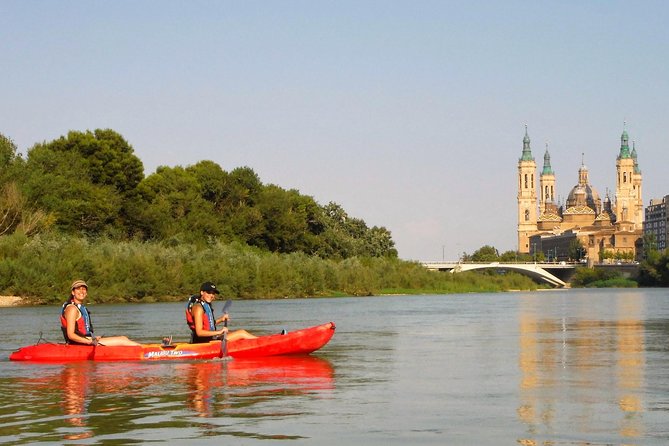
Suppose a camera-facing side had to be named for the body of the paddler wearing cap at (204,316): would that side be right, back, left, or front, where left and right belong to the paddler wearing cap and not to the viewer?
right

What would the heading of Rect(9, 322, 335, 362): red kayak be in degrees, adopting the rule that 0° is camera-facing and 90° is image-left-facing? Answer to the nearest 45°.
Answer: approximately 270°

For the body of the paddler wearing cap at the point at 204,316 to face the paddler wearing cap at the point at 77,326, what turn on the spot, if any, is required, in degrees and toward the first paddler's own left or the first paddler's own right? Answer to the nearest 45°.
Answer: approximately 180°
